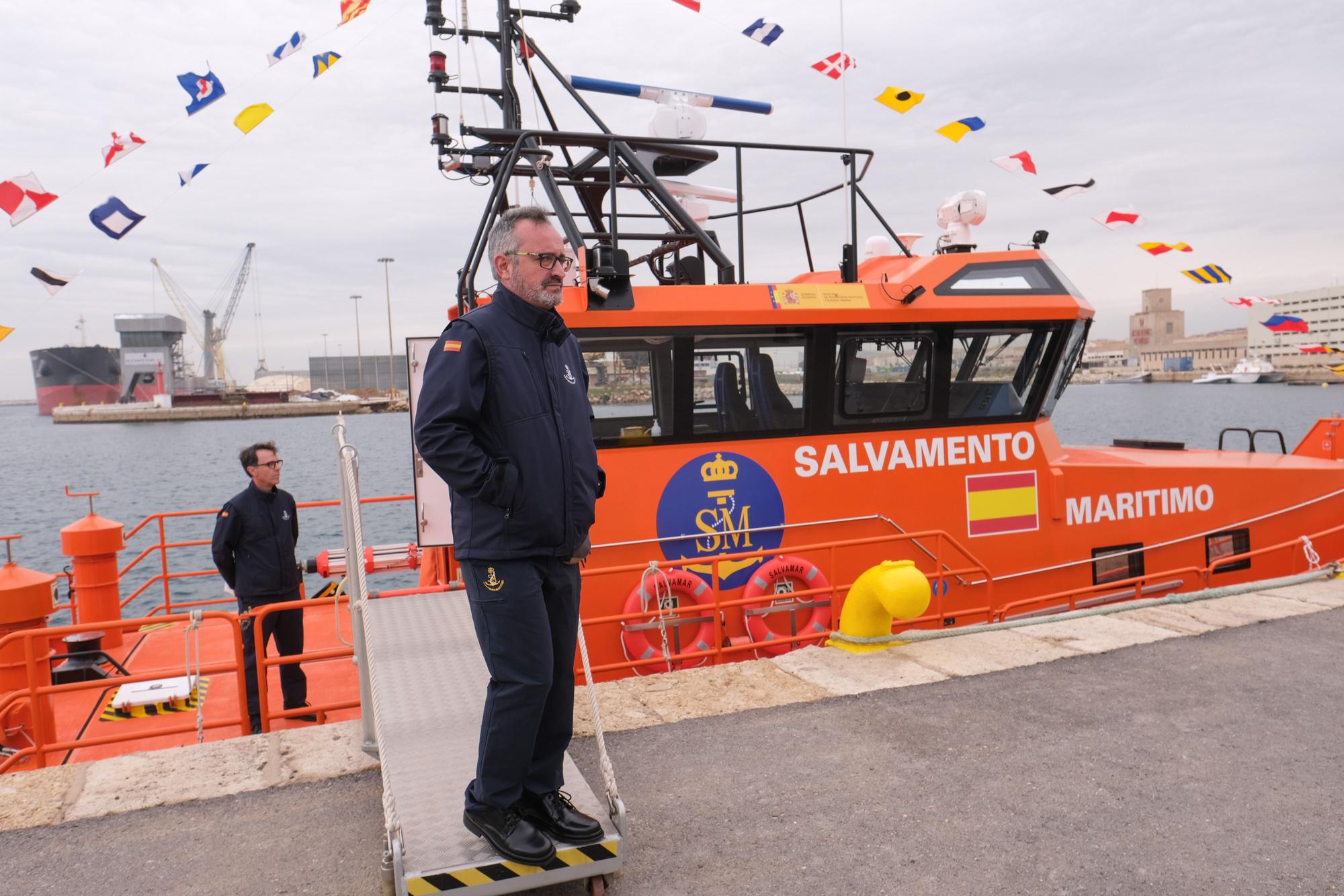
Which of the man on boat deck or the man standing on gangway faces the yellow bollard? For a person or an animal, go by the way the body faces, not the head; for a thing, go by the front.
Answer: the man on boat deck

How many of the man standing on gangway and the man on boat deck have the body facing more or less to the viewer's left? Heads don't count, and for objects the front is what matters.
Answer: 0

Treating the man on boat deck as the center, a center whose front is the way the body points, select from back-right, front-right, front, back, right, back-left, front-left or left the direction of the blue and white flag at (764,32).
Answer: front-left

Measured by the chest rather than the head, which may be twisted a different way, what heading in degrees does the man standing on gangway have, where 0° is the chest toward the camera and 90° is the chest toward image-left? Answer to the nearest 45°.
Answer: approximately 315°

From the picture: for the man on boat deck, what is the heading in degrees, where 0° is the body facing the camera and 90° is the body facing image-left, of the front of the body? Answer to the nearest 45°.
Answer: approximately 315°
